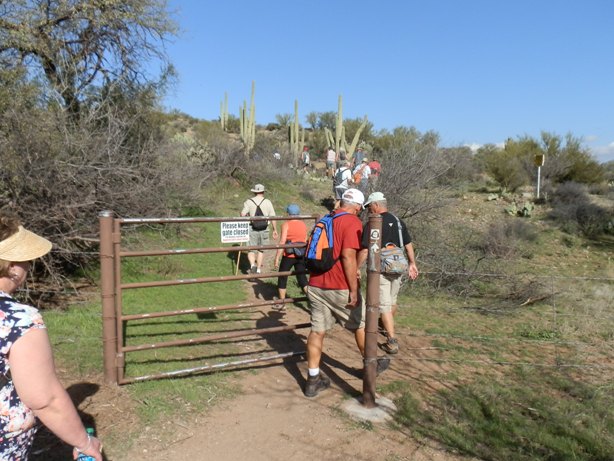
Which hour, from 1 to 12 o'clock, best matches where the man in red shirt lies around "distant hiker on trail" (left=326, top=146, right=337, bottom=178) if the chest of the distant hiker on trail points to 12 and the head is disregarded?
The man in red shirt is roughly at 6 o'clock from the distant hiker on trail.

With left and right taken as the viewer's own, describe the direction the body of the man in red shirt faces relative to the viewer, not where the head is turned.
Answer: facing away from the viewer and to the right of the viewer

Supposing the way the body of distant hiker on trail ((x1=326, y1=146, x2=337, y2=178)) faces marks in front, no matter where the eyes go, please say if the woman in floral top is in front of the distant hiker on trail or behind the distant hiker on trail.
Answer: behind

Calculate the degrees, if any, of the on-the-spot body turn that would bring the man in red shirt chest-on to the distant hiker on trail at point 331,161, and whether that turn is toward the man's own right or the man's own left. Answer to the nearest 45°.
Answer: approximately 45° to the man's own left

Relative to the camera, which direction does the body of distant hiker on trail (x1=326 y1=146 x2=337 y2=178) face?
away from the camera

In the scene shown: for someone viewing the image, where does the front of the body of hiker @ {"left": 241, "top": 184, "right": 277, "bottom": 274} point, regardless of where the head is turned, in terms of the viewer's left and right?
facing away from the viewer

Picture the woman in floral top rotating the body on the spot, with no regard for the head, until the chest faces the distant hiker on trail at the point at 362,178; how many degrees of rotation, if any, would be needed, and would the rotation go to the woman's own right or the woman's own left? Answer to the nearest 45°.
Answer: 0° — they already face them

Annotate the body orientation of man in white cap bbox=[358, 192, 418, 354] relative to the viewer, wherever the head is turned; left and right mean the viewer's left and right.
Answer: facing away from the viewer and to the left of the viewer

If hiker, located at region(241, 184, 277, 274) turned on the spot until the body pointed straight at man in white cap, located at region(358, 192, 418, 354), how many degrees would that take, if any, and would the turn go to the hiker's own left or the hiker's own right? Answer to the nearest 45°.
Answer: approximately 135° to the hiker's own right

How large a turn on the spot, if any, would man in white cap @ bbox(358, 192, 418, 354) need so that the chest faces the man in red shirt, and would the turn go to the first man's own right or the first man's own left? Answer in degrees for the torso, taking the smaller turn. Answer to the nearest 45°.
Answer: approximately 135° to the first man's own left

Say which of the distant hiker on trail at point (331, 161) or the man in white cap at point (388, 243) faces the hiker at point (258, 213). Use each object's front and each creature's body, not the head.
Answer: the man in white cap

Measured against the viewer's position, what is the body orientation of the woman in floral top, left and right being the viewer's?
facing away from the viewer and to the right of the viewer

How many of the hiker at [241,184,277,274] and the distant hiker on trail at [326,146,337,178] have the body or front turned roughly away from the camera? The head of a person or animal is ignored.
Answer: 2
